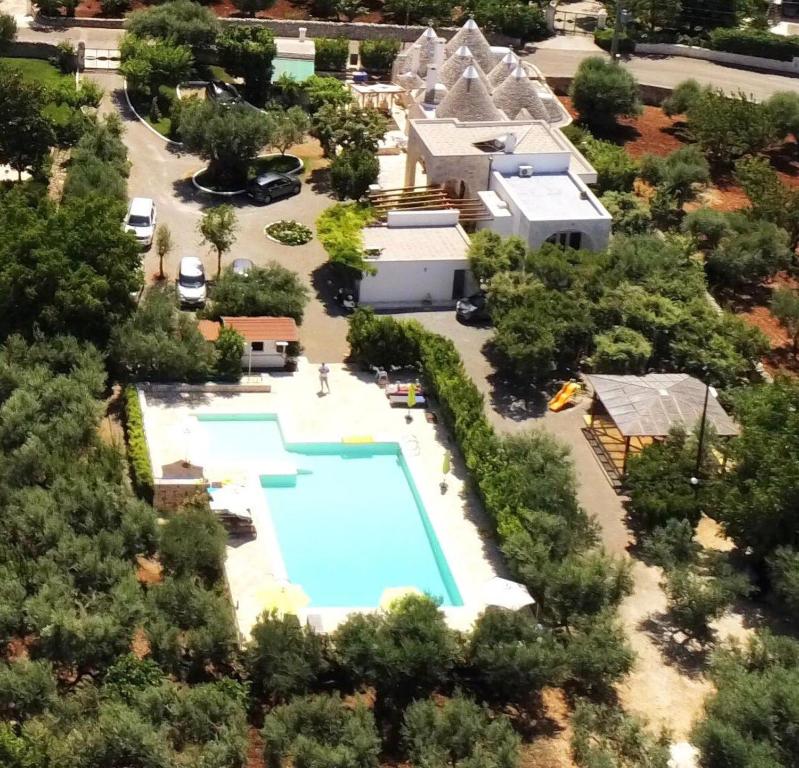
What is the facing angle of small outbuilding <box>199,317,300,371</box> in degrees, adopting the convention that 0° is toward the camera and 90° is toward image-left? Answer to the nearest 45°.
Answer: approximately 0°

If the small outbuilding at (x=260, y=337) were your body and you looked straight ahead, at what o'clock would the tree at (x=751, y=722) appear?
The tree is roughly at 11 o'clock from the small outbuilding.

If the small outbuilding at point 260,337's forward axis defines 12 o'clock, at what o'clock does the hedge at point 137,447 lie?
The hedge is roughly at 1 o'clock from the small outbuilding.

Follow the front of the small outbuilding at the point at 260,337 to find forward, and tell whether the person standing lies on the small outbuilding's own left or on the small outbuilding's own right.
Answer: on the small outbuilding's own left

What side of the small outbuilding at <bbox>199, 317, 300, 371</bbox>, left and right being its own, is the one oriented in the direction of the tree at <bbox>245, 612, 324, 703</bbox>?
front

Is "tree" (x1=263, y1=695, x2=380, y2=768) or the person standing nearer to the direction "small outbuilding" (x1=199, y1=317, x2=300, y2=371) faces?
the tree

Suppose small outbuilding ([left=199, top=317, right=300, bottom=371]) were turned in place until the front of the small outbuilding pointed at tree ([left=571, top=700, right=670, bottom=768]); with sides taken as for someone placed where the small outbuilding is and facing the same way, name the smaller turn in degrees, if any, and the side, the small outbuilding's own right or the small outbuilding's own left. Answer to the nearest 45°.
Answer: approximately 45° to the small outbuilding's own left

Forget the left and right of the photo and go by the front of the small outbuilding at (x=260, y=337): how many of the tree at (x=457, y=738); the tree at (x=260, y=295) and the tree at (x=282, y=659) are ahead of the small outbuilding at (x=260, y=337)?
2

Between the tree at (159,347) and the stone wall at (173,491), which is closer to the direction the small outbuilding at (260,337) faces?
the stone wall

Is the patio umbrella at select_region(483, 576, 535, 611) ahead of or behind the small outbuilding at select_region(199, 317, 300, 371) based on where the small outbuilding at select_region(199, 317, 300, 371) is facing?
ahead
